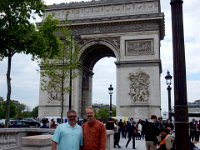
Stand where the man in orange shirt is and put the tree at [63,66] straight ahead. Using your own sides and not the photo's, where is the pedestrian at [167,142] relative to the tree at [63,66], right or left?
right
